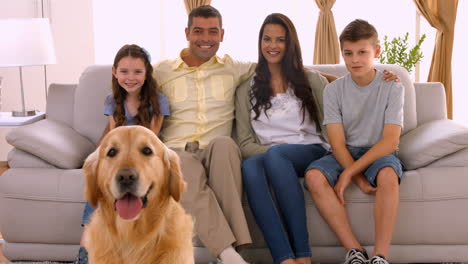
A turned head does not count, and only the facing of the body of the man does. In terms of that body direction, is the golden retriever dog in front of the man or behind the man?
in front

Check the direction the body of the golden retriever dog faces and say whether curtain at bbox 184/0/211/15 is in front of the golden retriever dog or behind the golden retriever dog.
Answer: behind

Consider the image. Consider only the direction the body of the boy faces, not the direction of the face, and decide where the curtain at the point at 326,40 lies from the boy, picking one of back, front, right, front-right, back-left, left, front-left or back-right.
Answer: back

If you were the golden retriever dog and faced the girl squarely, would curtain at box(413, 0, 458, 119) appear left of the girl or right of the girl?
right

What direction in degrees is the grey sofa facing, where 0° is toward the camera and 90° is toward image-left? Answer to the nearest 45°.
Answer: approximately 0°

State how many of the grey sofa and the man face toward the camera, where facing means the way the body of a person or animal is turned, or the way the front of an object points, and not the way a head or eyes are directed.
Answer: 2

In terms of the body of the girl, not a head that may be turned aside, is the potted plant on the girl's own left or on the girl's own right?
on the girl's own left

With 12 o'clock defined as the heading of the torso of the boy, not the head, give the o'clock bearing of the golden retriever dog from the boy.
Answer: The golden retriever dog is roughly at 1 o'clock from the boy.

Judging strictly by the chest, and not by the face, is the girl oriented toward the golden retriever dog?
yes

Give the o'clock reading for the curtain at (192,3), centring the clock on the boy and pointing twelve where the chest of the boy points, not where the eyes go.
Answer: The curtain is roughly at 5 o'clock from the boy.

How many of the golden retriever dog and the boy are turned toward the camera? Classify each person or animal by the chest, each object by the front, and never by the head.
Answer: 2

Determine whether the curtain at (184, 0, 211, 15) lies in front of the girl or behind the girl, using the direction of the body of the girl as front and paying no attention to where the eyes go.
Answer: behind
